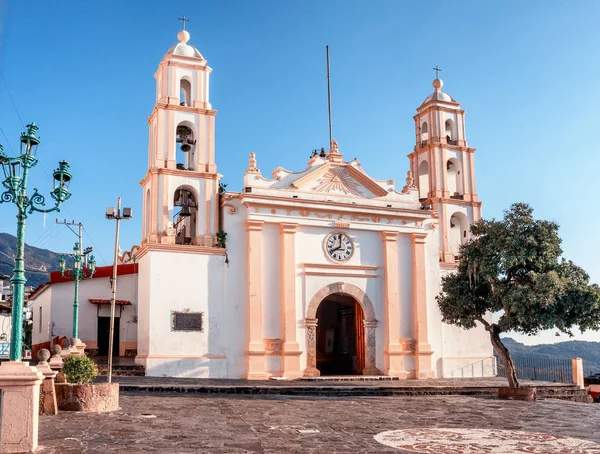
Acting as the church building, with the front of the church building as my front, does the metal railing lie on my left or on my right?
on my left

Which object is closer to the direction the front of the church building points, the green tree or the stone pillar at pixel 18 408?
the stone pillar

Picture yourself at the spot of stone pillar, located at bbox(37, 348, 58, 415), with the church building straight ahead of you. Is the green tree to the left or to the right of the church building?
right

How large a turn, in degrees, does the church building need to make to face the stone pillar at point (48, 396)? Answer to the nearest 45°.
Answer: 0° — it already faces it

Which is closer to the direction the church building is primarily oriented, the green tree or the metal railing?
the green tree

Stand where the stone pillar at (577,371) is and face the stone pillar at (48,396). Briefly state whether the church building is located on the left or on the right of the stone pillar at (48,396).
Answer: right

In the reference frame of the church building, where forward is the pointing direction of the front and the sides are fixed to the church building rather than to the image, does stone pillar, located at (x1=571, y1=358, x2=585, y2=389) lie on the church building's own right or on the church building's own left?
on the church building's own left

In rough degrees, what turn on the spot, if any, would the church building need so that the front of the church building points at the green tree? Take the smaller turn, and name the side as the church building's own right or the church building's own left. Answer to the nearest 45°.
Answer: approximately 45° to the church building's own left

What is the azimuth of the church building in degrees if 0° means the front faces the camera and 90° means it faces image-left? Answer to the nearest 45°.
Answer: approximately 0°

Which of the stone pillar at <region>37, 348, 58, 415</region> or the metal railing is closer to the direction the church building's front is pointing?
the stone pillar

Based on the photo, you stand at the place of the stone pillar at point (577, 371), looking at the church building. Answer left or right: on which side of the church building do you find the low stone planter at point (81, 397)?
left
